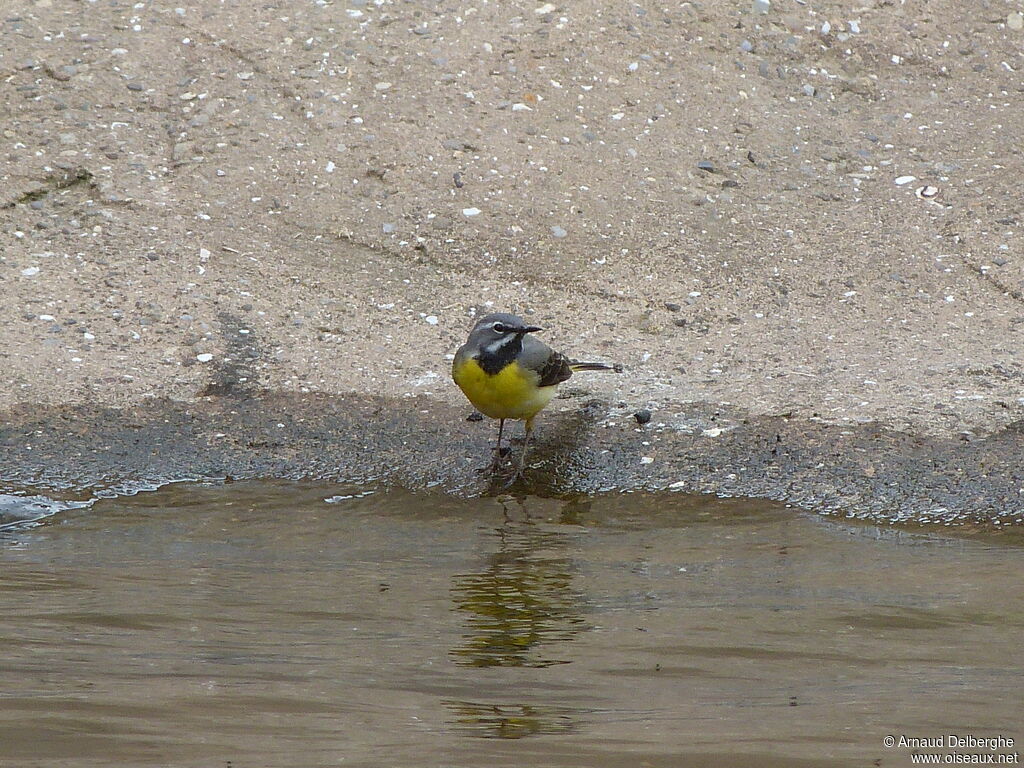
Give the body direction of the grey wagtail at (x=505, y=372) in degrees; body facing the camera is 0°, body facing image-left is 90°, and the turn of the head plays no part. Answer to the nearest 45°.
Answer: approximately 45°
